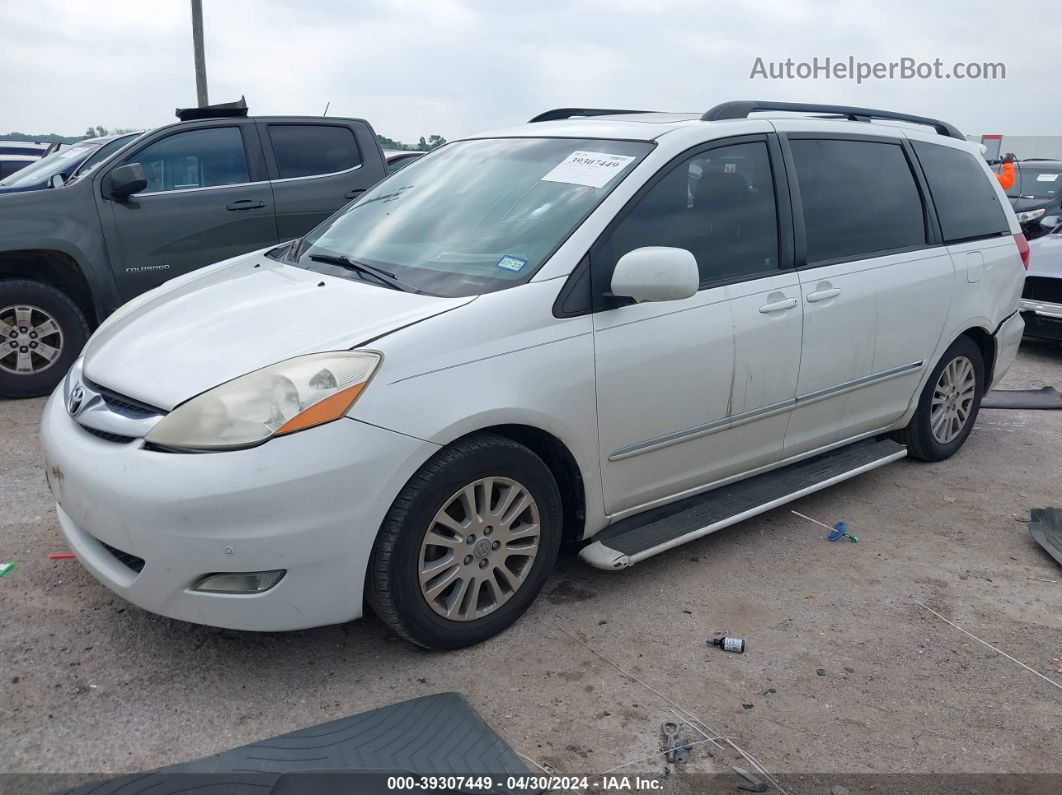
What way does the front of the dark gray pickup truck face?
to the viewer's left

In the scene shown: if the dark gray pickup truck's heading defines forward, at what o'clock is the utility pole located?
The utility pole is roughly at 3 o'clock from the dark gray pickup truck.

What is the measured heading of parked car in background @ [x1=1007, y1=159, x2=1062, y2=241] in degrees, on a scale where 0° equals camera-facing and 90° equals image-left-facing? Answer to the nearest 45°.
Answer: approximately 45°

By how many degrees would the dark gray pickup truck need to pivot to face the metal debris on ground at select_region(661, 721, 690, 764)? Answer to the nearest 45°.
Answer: approximately 90° to its left

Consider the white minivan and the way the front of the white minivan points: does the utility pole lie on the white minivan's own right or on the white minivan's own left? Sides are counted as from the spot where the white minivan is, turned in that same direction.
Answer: on the white minivan's own right

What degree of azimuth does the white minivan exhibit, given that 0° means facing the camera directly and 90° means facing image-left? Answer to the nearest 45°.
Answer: approximately 45°

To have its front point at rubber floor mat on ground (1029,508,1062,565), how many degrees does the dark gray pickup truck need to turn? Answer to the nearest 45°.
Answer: approximately 135° to its left

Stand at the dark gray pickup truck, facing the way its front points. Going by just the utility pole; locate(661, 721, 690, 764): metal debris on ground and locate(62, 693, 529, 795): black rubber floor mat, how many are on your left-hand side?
2

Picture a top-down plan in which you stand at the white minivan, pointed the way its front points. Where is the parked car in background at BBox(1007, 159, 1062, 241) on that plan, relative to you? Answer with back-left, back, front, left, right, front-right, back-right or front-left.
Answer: back

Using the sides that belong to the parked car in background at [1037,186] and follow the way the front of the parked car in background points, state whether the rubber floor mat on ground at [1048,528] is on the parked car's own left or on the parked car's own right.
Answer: on the parked car's own left
